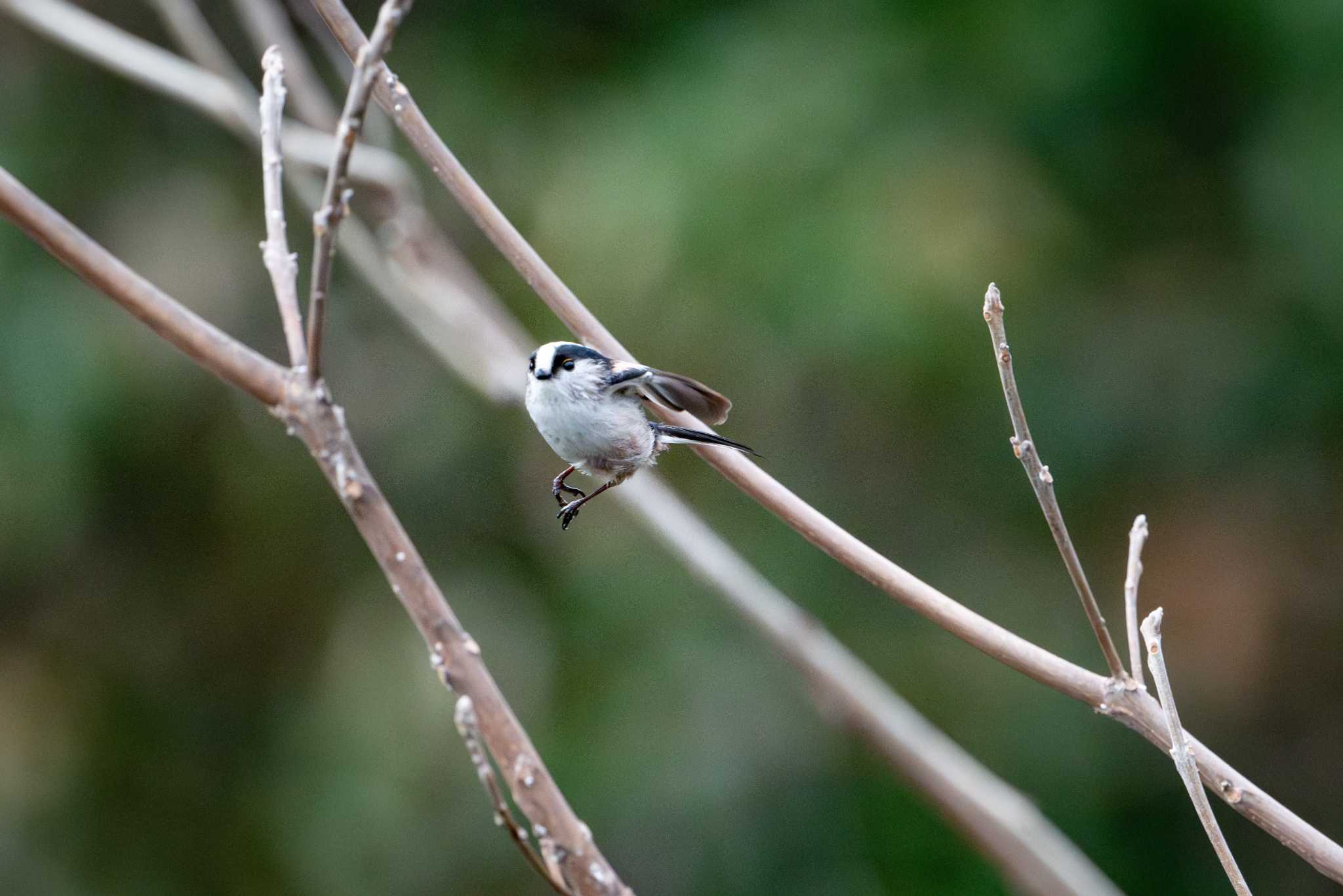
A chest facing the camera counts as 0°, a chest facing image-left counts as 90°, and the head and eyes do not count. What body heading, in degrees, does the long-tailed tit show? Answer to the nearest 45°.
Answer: approximately 45°
